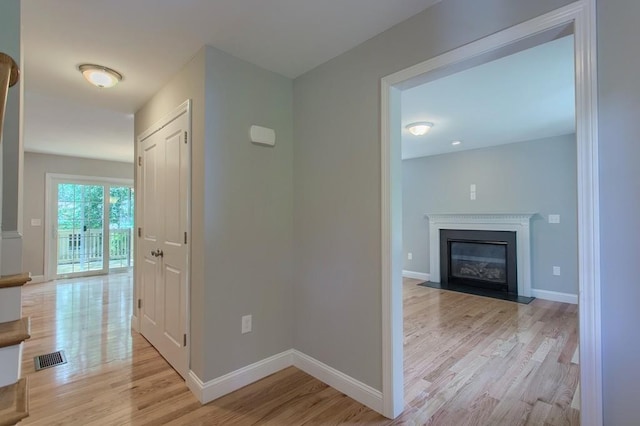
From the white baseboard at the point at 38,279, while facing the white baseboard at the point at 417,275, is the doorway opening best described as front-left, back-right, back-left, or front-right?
front-right

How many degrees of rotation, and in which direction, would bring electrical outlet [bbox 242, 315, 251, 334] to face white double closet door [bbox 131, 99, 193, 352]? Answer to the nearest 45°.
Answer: approximately 180°

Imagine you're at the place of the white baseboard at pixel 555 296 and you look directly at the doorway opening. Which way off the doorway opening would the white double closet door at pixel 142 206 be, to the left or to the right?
right

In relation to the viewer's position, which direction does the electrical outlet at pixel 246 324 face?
facing the viewer and to the right of the viewer

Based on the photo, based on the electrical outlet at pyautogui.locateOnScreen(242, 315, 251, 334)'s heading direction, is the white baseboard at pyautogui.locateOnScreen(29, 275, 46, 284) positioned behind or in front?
behind

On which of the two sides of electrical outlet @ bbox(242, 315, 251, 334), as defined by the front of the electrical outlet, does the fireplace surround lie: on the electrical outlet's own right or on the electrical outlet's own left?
on the electrical outlet's own left

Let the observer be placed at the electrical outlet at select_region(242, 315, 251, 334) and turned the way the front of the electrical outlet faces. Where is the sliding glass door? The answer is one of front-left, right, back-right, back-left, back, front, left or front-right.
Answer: back

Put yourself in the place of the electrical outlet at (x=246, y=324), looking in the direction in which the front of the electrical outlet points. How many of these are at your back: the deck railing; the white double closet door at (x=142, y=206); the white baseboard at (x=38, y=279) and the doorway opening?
3

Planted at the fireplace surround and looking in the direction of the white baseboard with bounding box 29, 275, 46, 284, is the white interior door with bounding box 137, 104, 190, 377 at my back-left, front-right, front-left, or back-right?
front-left

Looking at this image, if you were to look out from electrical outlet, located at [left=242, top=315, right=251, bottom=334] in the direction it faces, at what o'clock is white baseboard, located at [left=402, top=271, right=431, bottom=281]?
The white baseboard is roughly at 9 o'clock from the electrical outlet.

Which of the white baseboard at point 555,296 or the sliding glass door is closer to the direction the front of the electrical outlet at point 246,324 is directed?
the white baseboard

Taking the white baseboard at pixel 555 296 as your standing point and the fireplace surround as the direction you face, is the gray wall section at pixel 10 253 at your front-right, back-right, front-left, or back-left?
front-left

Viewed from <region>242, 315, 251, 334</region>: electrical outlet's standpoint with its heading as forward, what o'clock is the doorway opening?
The doorway opening is roughly at 12 o'clock from the electrical outlet.
